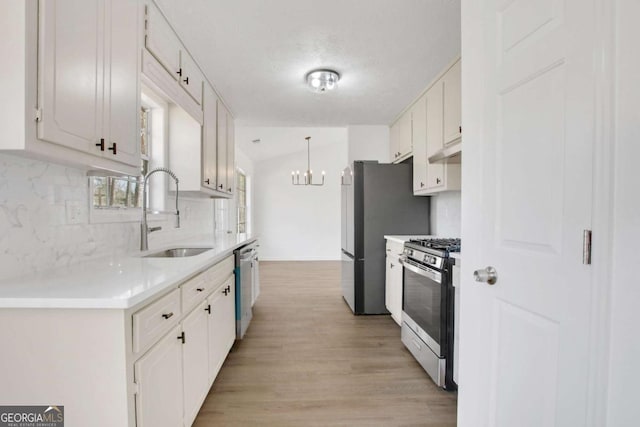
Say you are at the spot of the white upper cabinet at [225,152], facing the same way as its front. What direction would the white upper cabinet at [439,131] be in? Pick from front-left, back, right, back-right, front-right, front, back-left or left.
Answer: front-right

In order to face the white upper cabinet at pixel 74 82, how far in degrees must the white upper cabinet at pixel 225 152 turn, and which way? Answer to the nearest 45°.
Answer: approximately 90° to its right

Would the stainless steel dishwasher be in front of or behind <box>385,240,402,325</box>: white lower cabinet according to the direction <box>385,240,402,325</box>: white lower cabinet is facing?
in front

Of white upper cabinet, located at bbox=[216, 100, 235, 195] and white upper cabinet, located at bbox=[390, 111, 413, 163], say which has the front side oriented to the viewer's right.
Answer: white upper cabinet, located at bbox=[216, 100, 235, 195]

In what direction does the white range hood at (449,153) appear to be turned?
to the viewer's left

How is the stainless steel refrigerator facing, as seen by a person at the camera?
facing to the left of the viewer

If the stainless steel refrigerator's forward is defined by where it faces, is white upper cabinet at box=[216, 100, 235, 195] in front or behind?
in front

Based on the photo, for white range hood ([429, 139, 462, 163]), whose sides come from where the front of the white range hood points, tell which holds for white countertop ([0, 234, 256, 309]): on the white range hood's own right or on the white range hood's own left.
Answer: on the white range hood's own left

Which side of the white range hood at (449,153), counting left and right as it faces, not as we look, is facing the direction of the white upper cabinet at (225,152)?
front

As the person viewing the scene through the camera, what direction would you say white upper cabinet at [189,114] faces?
facing to the right of the viewer

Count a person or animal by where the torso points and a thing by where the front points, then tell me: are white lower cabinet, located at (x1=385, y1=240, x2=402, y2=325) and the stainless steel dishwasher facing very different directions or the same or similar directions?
very different directions

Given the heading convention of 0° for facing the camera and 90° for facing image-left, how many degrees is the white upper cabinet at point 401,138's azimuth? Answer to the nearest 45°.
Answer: approximately 90°

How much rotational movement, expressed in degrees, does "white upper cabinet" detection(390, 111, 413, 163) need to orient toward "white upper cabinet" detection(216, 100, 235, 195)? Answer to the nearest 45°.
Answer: approximately 45° to its left

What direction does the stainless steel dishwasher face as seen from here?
to the viewer's right

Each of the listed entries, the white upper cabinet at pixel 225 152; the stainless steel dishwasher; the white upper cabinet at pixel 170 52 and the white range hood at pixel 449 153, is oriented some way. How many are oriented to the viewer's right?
3

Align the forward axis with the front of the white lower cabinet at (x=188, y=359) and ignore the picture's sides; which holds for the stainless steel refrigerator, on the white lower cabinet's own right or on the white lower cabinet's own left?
on the white lower cabinet's own left

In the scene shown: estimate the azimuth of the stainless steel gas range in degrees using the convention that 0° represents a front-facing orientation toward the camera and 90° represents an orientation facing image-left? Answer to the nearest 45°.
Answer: approximately 45°
